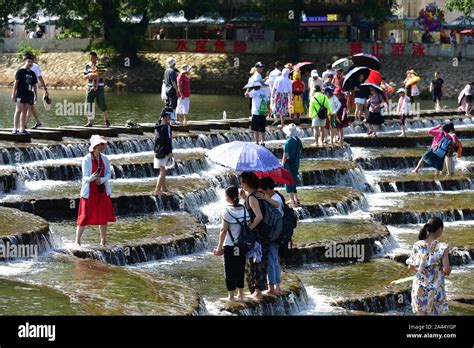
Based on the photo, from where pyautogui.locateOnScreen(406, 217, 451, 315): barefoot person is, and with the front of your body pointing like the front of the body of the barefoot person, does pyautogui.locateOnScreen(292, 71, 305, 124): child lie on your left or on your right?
on your left

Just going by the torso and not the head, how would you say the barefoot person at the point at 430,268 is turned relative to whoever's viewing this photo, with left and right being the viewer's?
facing away from the viewer and to the right of the viewer

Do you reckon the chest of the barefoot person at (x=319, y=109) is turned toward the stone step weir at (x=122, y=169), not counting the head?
no

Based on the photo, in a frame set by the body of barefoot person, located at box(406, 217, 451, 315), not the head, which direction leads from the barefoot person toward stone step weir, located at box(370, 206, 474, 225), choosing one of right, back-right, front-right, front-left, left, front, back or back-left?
front-left

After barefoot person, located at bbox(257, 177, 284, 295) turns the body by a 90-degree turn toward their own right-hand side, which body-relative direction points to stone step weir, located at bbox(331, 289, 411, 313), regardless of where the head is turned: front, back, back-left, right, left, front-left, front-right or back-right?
front-right

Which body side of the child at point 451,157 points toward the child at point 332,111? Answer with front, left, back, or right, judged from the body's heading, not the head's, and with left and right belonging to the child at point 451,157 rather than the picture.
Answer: front

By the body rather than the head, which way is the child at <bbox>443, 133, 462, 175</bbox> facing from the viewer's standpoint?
to the viewer's left

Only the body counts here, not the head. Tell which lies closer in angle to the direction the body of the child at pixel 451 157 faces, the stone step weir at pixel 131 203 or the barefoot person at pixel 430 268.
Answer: the stone step weir

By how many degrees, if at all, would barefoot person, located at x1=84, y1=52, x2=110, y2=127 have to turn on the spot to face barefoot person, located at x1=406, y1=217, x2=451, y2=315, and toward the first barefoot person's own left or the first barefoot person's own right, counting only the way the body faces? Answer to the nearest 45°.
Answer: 0° — they already face them

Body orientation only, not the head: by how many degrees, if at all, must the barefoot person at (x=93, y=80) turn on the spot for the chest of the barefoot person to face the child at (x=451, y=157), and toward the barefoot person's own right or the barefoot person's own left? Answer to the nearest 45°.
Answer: approximately 90° to the barefoot person's own left

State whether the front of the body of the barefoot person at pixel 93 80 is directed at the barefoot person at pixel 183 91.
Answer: no

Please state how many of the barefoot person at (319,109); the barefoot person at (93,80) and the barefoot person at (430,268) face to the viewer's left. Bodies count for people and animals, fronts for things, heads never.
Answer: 0

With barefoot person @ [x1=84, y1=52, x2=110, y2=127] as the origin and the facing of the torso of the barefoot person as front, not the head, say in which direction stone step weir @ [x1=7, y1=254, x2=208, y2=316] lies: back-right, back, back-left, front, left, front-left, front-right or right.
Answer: front
